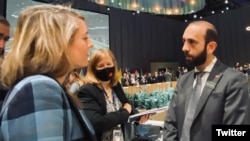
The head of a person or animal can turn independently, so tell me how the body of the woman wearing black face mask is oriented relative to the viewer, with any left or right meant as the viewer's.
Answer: facing the viewer and to the right of the viewer

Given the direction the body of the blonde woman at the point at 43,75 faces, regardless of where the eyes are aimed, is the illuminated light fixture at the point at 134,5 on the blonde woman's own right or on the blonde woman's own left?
on the blonde woman's own left

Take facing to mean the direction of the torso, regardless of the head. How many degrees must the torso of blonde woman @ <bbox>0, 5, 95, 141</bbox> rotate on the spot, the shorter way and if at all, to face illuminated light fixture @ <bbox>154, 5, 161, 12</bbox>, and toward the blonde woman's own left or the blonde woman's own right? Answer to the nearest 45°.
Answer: approximately 45° to the blonde woman's own left

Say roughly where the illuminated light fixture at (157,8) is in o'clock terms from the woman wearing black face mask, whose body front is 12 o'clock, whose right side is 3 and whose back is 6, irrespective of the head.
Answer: The illuminated light fixture is roughly at 8 o'clock from the woman wearing black face mask.

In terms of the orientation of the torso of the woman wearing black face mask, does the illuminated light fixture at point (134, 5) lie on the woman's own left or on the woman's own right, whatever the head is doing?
on the woman's own left

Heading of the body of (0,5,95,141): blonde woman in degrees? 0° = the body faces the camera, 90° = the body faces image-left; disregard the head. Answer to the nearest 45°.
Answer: approximately 270°

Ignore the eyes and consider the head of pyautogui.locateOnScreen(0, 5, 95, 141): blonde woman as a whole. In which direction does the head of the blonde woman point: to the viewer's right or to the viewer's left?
to the viewer's right
